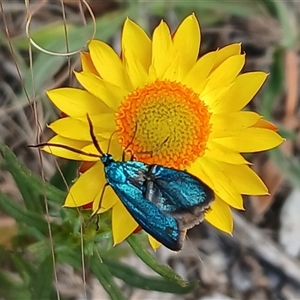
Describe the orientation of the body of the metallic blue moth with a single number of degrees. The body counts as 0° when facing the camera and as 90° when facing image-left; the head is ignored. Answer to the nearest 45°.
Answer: approximately 135°
